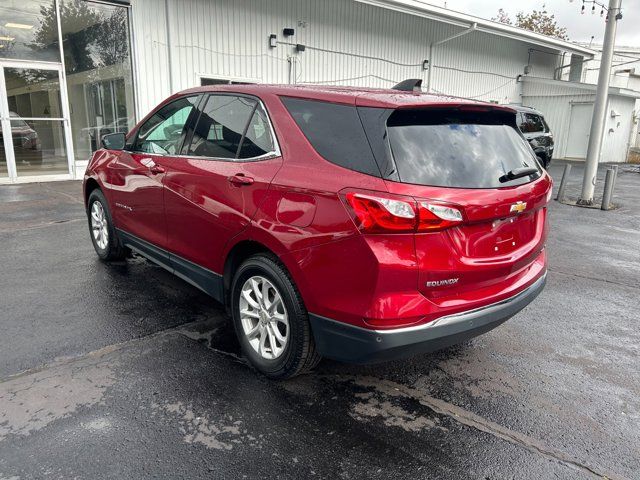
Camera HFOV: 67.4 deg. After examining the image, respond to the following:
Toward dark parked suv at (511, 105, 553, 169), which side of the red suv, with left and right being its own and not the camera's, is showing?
right

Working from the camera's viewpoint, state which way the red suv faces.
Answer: facing away from the viewer and to the left of the viewer

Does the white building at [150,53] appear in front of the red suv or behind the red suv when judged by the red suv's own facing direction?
in front

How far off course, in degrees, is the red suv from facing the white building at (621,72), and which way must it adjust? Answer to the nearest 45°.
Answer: approximately 90° to its right

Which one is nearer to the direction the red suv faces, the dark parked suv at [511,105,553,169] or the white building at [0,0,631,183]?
the white building

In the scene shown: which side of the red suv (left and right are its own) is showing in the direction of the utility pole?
right
